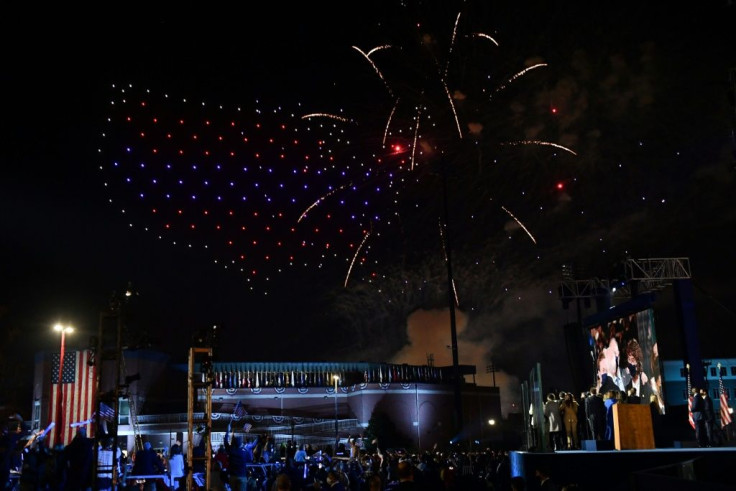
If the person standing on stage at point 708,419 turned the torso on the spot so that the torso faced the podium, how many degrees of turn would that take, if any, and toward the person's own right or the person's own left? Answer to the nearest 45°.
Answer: approximately 45° to the person's own left

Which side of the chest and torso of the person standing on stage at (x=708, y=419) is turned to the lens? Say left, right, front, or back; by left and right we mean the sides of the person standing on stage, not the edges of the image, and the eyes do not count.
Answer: left

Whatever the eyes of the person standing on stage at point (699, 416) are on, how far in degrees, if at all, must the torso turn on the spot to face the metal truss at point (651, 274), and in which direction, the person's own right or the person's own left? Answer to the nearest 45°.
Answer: approximately 90° to the person's own right

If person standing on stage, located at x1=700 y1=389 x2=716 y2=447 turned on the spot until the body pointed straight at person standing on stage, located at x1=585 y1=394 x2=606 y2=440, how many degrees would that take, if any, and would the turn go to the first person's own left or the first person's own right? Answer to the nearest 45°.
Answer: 0° — they already face them

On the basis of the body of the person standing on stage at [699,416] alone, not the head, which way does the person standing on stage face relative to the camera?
to the viewer's left
